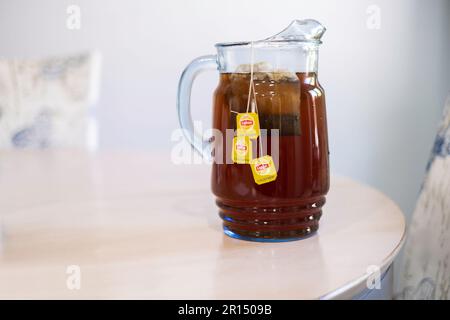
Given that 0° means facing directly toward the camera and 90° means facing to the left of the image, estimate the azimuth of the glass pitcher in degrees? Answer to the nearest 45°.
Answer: approximately 270°
